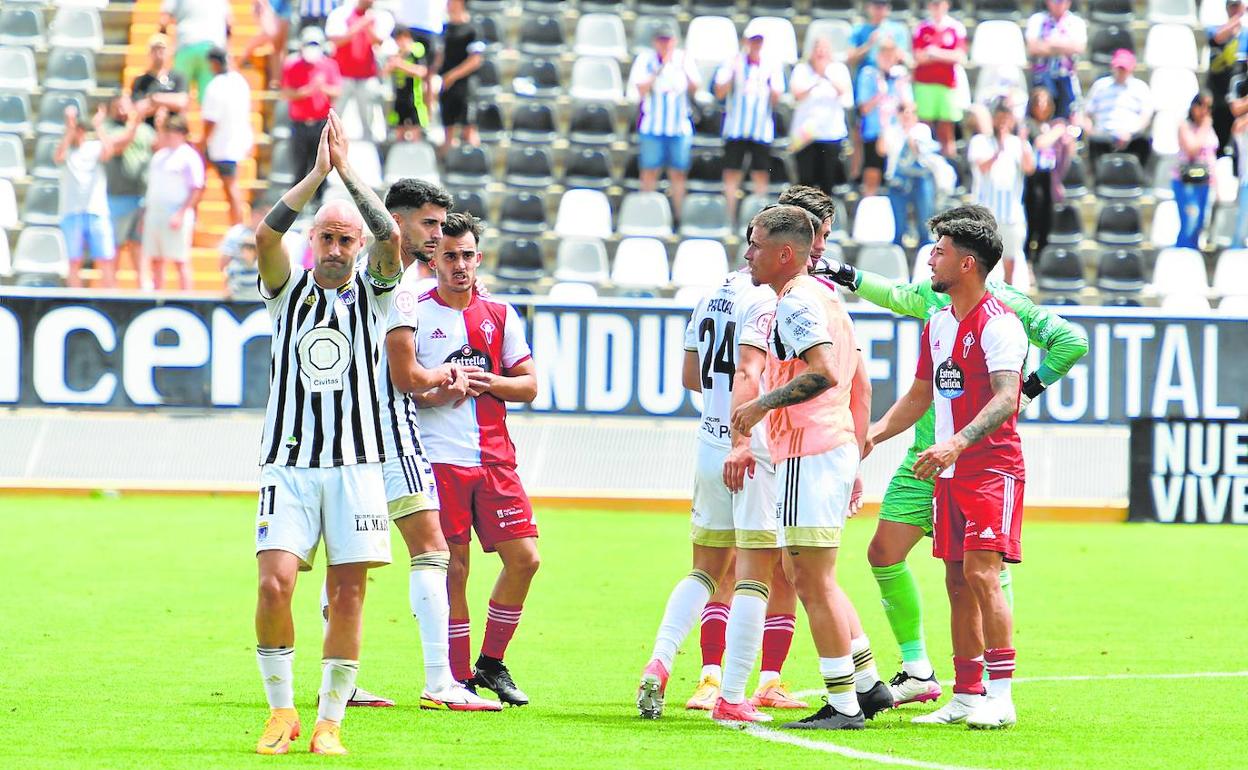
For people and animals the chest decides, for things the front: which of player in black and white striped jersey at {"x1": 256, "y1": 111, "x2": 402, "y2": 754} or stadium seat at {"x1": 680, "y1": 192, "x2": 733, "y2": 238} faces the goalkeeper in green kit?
the stadium seat

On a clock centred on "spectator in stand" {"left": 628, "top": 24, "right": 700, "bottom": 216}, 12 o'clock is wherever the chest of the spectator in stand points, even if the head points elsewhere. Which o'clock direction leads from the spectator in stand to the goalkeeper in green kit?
The goalkeeper in green kit is roughly at 12 o'clock from the spectator in stand.

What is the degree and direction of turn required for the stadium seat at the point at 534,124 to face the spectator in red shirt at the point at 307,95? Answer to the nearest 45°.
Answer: approximately 45° to its right

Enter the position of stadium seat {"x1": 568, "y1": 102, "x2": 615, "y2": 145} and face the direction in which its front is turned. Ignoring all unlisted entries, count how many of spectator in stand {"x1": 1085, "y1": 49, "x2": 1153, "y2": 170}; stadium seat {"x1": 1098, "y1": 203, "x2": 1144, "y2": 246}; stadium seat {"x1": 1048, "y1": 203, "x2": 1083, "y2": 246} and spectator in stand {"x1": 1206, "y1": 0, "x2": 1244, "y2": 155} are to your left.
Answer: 4

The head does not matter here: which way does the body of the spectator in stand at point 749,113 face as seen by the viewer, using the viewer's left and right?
facing the viewer

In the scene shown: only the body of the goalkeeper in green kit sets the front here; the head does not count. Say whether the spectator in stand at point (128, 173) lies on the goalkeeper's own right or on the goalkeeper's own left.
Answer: on the goalkeeper's own right

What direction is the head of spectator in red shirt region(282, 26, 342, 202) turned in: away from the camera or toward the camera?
toward the camera

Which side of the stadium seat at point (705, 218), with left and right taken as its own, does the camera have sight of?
front

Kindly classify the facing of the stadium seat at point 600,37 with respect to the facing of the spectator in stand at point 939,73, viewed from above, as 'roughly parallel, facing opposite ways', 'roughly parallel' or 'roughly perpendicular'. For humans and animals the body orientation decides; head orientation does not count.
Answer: roughly parallel

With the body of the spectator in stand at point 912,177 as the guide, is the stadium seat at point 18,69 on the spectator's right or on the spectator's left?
on the spectator's right

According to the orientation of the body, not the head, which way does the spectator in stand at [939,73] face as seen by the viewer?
toward the camera

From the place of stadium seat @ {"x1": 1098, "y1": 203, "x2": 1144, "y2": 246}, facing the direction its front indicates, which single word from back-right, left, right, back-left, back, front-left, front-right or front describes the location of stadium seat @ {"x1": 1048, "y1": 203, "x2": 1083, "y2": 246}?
front-right

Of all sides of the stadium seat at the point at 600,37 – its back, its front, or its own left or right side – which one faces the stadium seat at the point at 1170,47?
left

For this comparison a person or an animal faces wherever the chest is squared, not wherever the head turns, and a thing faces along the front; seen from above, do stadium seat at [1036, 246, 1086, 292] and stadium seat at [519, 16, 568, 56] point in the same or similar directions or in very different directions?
same or similar directions

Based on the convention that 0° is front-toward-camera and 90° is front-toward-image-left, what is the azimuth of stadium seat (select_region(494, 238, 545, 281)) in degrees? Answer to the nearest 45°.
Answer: approximately 0°

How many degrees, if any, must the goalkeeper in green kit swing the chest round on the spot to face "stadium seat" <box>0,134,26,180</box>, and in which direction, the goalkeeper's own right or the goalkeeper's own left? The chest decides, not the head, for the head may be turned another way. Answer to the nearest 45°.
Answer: approximately 90° to the goalkeeper's own right

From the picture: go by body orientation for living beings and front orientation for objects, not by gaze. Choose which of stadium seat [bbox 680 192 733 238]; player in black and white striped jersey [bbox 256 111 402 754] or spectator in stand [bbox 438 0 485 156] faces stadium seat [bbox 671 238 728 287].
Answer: stadium seat [bbox 680 192 733 238]

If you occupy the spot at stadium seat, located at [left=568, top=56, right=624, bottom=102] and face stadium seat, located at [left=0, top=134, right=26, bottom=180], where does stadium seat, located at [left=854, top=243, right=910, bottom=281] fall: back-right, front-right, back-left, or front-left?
back-left
